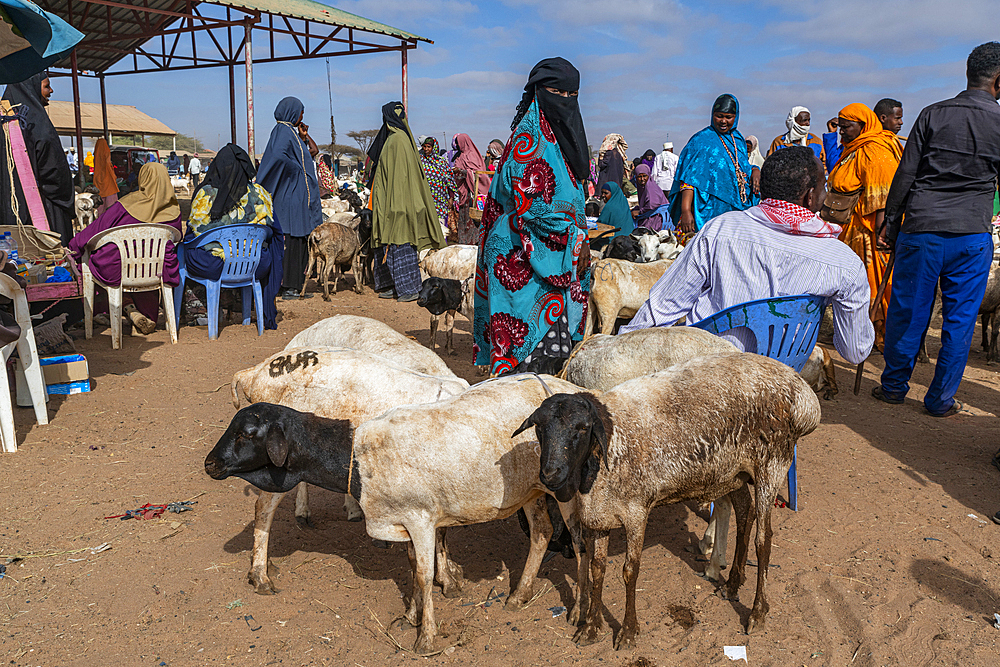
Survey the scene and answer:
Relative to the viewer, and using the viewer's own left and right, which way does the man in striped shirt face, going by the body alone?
facing away from the viewer

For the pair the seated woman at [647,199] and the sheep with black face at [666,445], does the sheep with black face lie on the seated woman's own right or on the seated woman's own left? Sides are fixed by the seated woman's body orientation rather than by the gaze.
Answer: on the seated woman's own left

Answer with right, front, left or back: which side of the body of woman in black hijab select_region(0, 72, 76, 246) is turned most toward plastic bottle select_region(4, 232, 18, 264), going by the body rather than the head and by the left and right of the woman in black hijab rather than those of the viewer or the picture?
right

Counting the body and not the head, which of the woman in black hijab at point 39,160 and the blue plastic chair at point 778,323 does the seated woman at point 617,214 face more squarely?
the woman in black hijab

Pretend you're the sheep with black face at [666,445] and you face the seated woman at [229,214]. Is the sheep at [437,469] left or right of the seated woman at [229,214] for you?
left

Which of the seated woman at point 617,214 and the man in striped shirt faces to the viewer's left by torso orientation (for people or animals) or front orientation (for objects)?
the seated woman

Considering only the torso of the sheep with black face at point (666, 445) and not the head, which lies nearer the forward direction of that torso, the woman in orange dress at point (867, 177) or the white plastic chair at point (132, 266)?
the white plastic chair
